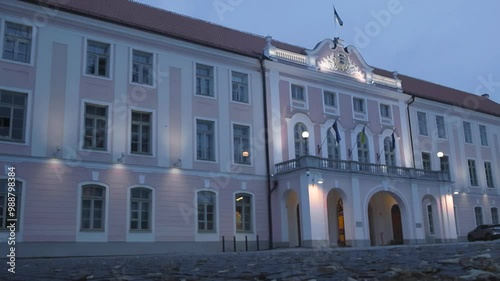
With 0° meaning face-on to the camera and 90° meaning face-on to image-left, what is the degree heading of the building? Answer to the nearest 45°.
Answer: approximately 315°
